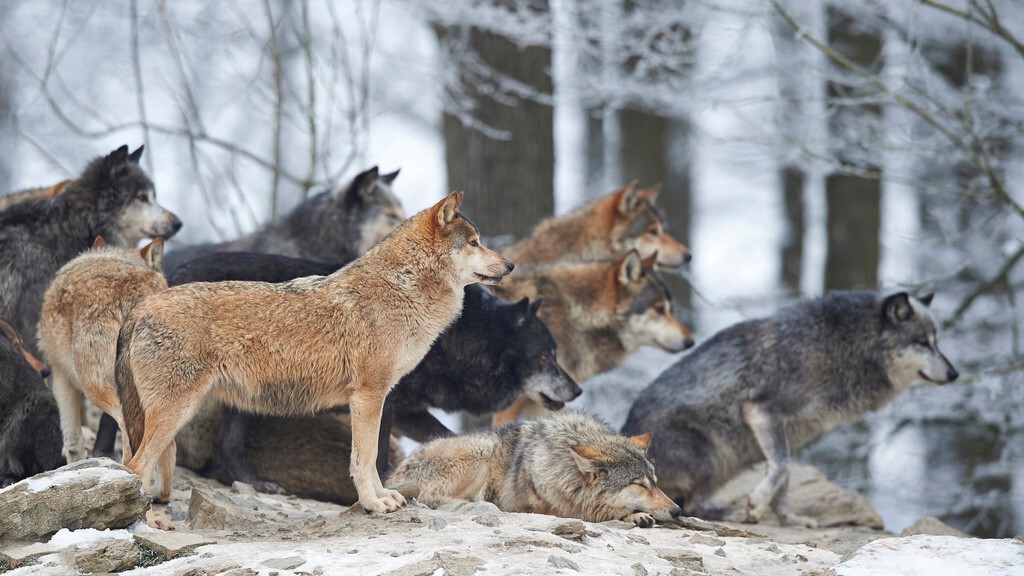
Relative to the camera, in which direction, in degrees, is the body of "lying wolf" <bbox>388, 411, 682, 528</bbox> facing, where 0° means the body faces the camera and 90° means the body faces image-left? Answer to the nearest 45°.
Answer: approximately 270°

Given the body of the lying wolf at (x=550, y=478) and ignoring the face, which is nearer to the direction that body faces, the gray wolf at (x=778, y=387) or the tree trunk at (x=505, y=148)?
the gray wolf

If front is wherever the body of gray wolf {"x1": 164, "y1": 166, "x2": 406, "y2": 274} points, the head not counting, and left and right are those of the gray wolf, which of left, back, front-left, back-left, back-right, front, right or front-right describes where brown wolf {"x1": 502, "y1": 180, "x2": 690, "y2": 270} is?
front

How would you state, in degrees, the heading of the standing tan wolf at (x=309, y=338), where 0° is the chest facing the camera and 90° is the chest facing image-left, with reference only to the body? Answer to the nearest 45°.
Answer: approximately 270°

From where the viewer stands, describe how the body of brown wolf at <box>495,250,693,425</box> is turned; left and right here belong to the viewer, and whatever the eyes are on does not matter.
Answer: facing to the right of the viewer

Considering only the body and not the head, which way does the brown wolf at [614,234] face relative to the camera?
to the viewer's right

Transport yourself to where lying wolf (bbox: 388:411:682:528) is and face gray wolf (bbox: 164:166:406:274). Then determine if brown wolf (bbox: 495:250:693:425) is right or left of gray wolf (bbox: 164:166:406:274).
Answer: right

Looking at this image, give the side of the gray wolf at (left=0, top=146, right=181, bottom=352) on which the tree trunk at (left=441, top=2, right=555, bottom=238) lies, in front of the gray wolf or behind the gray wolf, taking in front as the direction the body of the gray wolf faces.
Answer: in front

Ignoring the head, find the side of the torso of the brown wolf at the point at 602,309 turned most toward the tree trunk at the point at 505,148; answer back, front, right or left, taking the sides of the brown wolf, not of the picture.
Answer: left

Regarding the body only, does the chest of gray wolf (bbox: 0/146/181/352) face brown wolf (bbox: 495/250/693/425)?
yes

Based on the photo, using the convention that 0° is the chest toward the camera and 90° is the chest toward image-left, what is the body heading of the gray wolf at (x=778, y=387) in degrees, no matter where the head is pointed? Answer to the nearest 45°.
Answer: approximately 270°

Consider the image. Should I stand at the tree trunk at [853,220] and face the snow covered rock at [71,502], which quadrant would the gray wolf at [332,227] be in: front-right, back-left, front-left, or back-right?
front-right

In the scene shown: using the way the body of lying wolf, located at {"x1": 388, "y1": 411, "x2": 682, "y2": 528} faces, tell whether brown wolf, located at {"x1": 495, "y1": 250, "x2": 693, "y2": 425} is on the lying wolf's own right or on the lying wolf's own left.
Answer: on the lying wolf's own left

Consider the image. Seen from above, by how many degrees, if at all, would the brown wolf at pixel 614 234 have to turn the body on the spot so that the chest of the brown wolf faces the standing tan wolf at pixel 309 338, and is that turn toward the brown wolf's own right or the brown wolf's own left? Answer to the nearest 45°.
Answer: approximately 90° to the brown wolf's own right

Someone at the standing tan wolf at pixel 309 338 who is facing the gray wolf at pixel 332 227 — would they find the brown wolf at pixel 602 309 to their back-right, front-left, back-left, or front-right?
front-right
